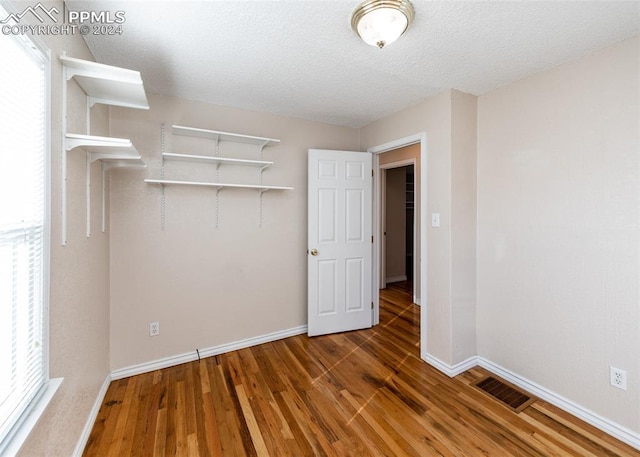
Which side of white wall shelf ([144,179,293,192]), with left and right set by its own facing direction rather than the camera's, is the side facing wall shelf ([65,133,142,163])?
right

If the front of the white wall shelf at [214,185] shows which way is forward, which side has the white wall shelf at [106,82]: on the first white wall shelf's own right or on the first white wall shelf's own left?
on the first white wall shelf's own right

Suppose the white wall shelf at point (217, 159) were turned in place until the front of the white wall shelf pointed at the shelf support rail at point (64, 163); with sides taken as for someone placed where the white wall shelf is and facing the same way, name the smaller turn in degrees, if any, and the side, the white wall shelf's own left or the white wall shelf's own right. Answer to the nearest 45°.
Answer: approximately 90° to the white wall shelf's own right

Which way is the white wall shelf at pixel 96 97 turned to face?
to the viewer's right

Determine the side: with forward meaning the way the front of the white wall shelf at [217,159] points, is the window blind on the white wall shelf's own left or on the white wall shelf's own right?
on the white wall shelf's own right

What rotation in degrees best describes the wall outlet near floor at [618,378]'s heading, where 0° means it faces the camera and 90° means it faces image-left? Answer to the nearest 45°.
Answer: approximately 45°
